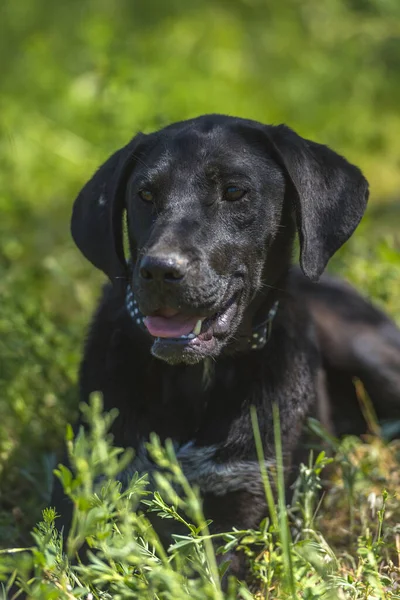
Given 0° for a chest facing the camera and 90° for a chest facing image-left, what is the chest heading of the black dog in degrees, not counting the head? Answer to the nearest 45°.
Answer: approximately 45°
